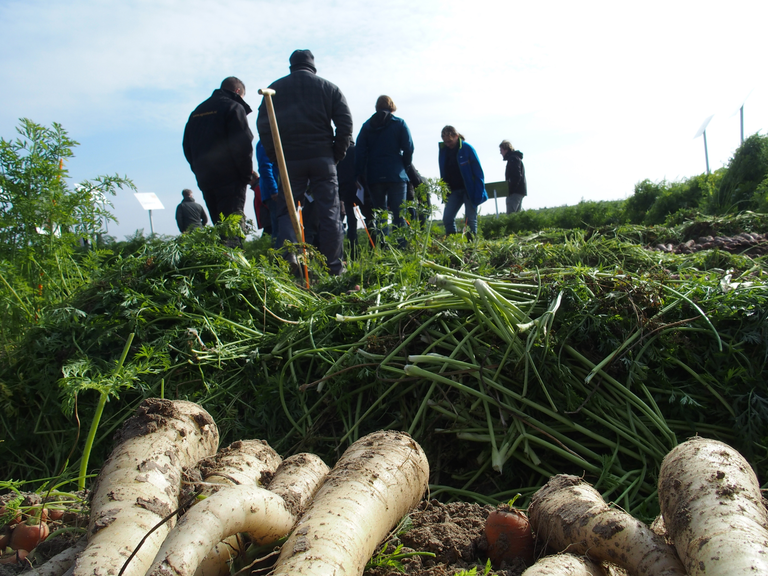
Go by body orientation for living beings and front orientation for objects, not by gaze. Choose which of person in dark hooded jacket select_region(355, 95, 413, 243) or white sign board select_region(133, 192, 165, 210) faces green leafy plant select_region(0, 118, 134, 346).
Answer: the white sign board

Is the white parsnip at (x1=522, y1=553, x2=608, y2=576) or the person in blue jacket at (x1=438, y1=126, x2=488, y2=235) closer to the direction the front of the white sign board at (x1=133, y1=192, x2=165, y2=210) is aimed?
the white parsnip

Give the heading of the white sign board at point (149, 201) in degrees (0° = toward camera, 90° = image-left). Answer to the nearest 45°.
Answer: approximately 0°

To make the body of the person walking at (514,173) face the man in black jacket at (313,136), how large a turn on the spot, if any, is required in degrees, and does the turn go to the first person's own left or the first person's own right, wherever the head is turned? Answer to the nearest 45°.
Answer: approximately 90° to the first person's own left

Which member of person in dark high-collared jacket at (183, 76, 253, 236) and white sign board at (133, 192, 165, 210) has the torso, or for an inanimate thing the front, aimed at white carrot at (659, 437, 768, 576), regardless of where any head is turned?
the white sign board

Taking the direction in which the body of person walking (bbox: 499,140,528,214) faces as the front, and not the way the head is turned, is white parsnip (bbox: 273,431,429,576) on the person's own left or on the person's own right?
on the person's own left

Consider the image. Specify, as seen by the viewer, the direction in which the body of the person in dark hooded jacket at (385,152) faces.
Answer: away from the camera

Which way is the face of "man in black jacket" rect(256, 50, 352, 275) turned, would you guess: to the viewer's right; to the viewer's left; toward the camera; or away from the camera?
away from the camera

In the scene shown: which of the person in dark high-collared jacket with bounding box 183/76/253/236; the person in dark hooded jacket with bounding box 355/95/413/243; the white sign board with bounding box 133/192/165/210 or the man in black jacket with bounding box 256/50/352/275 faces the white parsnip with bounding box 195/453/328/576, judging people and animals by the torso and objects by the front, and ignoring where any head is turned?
the white sign board

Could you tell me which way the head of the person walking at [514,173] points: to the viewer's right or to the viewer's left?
to the viewer's left
